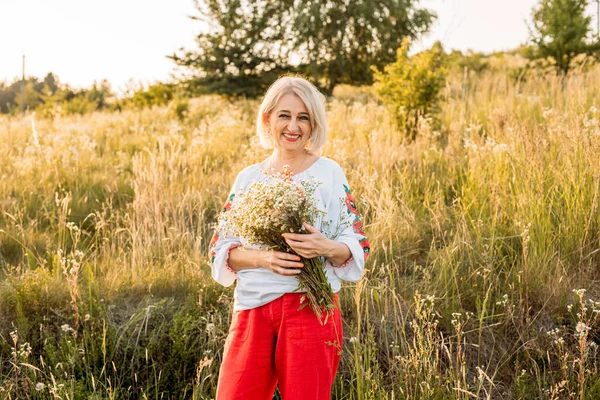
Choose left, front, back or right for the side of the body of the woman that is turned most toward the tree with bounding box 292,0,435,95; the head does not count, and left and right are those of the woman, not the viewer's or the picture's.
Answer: back

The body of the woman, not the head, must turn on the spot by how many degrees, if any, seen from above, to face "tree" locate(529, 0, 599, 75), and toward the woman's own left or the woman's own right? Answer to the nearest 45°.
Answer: approximately 135° to the woman's own left

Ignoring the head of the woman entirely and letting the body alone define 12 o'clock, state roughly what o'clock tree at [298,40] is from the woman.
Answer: The tree is roughly at 6 o'clock from the woman.

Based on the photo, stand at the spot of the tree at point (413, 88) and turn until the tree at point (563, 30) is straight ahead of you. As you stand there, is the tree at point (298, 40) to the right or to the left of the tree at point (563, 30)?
left

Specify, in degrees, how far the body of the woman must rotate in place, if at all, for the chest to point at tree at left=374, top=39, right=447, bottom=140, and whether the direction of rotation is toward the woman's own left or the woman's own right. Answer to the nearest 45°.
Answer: approximately 180°

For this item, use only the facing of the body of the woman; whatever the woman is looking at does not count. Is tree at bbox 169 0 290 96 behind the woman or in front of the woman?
behind

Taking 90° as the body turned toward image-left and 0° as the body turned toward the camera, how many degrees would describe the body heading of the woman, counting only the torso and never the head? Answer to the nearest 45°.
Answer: approximately 0°
